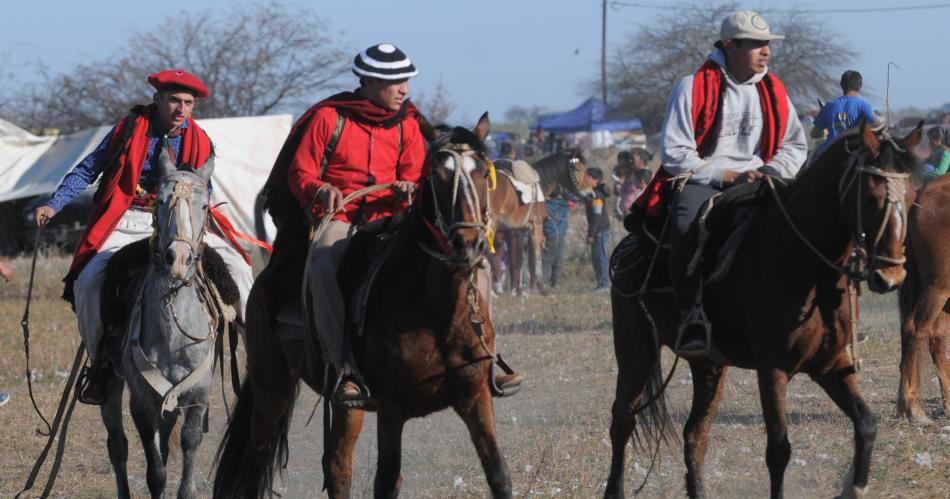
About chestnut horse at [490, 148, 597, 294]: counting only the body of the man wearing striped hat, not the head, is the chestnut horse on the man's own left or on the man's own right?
on the man's own left

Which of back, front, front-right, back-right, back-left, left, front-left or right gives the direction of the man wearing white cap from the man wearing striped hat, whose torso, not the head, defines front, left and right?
front-left

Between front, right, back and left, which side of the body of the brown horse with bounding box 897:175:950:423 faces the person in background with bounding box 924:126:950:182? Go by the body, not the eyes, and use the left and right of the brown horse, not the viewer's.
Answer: left

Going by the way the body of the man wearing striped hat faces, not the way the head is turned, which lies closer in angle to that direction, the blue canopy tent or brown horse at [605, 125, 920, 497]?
the brown horse

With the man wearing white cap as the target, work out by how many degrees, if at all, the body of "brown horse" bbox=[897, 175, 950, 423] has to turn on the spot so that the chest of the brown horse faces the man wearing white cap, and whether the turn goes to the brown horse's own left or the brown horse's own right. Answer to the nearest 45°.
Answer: approximately 135° to the brown horse's own right

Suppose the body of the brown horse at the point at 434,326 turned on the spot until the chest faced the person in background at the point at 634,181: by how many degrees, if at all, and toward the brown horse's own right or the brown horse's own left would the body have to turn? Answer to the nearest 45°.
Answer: approximately 135° to the brown horse's own left

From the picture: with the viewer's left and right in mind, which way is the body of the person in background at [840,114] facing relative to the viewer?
facing away from the viewer

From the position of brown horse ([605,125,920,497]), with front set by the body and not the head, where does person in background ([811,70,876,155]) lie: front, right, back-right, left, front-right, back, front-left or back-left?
back-left

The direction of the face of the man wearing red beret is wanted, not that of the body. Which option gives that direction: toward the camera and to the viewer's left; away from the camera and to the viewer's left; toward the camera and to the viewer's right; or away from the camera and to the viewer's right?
toward the camera and to the viewer's right

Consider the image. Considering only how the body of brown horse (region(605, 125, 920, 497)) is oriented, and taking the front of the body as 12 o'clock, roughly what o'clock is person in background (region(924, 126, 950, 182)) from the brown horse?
The person in background is roughly at 8 o'clock from the brown horse.
